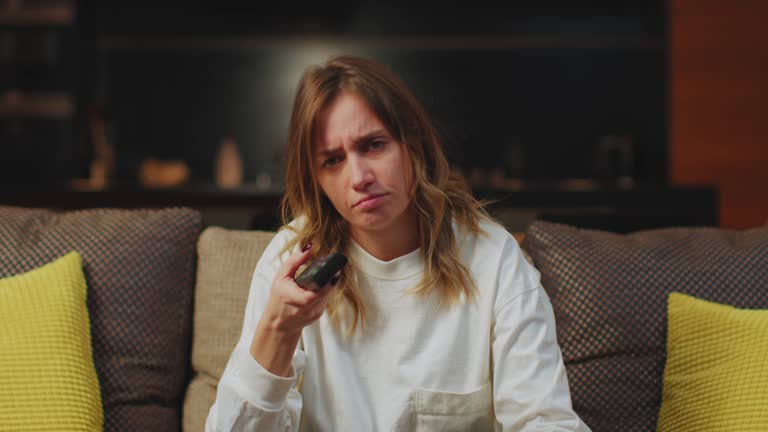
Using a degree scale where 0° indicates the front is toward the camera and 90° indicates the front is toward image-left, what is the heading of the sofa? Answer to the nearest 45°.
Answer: approximately 0°

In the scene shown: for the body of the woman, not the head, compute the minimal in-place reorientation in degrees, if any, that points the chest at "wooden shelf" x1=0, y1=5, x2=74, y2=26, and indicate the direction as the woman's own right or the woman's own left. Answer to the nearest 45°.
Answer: approximately 135° to the woman's own right

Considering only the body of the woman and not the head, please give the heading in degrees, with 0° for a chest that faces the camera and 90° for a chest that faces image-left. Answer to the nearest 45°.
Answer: approximately 0°

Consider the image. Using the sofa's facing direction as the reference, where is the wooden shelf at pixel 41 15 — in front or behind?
behind

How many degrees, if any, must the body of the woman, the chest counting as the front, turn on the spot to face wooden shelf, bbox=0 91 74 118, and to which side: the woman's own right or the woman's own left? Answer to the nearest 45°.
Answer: approximately 135° to the woman's own right
